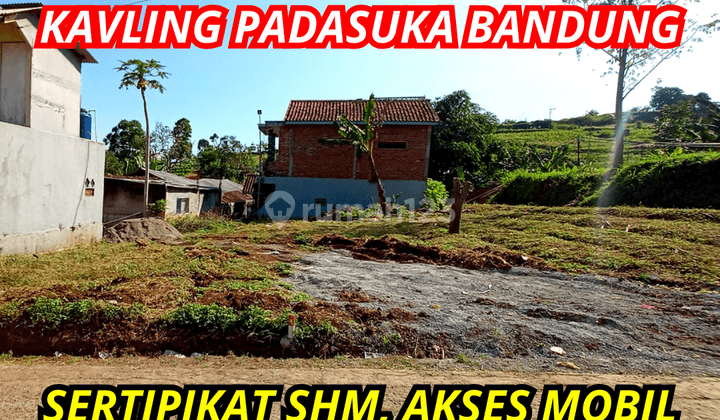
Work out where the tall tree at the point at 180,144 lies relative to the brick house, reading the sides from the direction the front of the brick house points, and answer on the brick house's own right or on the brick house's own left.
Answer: on the brick house's own right

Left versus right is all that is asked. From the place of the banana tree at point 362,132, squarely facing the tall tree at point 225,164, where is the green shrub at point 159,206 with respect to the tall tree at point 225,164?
left

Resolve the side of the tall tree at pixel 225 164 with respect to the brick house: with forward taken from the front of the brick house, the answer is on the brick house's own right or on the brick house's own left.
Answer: on the brick house's own right

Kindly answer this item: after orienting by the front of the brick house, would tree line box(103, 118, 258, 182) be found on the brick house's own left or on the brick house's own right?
on the brick house's own right

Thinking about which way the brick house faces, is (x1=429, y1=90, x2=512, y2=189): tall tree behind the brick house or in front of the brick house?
behind

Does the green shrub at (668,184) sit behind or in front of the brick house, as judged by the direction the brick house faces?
behind

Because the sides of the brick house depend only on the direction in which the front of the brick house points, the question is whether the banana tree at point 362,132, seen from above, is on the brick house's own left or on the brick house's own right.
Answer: on the brick house's own left

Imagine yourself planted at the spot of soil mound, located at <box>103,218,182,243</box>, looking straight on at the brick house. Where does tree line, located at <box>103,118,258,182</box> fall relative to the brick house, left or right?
left

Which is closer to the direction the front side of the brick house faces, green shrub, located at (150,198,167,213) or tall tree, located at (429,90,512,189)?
the green shrub

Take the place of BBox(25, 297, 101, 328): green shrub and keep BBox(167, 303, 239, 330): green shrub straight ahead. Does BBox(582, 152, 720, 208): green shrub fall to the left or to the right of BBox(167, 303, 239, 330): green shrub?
left
